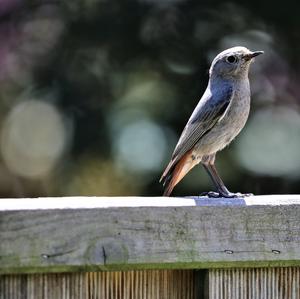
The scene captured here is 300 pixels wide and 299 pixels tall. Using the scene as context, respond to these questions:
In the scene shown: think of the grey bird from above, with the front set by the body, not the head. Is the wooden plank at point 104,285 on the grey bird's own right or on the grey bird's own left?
on the grey bird's own right

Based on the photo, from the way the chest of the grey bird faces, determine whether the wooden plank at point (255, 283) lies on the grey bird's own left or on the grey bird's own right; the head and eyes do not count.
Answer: on the grey bird's own right

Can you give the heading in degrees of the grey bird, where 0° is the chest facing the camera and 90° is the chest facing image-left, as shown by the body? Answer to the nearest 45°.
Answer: approximately 270°
